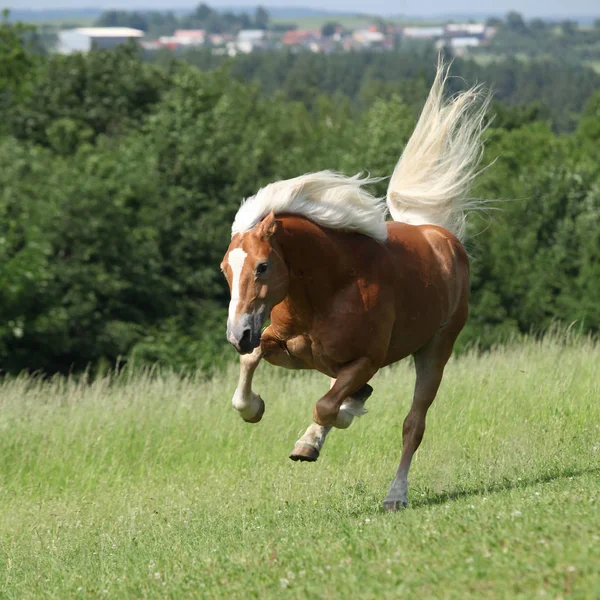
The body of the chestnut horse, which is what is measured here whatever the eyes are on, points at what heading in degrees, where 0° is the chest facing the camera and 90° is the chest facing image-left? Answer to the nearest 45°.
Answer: approximately 45°
